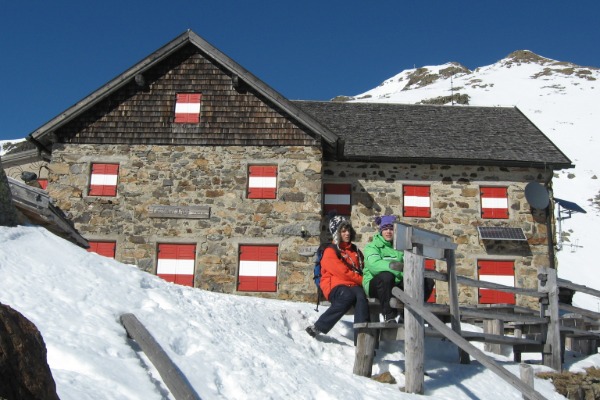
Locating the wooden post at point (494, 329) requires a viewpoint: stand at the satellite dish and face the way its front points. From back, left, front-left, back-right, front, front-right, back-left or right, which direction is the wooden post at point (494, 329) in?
front-right

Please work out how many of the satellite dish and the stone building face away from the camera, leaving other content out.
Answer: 0

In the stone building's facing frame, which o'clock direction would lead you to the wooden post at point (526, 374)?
The wooden post is roughly at 11 o'clock from the stone building.

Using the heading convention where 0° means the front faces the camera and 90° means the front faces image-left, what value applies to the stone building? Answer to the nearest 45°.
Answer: approximately 0°

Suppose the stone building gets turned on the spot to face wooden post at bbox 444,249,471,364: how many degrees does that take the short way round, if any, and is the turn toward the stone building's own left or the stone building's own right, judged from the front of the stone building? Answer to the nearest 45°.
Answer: approximately 45° to the stone building's own left

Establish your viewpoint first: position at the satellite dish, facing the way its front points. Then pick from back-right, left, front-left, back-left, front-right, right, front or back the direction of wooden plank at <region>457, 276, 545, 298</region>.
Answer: front-right

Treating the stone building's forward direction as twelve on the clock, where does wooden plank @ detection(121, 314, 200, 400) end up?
The wooden plank is roughly at 12 o'clock from the stone building.
